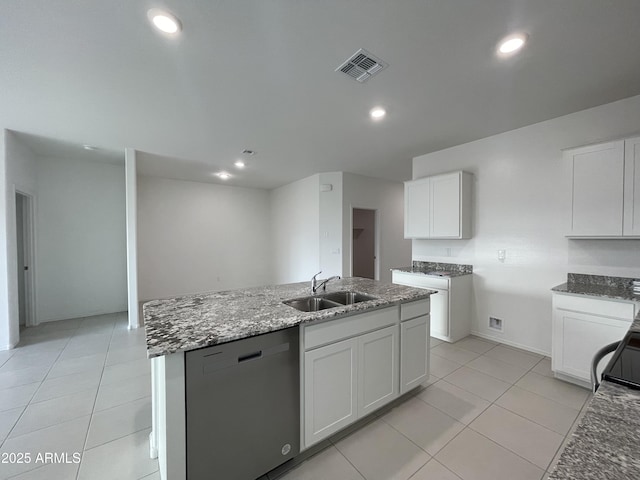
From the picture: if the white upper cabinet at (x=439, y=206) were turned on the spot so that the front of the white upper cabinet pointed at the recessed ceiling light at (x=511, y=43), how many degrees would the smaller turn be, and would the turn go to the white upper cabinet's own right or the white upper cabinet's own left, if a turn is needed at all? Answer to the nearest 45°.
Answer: approximately 45° to the white upper cabinet's own left

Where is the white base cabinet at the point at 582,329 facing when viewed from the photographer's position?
facing the viewer and to the left of the viewer

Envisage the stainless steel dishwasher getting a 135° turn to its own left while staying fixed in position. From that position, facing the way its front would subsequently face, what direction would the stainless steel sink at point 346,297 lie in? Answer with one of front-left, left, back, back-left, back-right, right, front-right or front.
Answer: front-right

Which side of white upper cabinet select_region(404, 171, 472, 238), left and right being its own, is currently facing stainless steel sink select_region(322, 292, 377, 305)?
front

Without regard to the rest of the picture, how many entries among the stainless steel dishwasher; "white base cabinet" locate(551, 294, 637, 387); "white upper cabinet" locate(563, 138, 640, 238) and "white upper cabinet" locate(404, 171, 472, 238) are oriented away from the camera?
0

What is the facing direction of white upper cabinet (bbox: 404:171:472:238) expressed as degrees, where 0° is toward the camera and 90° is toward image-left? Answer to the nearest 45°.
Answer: approximately 45°

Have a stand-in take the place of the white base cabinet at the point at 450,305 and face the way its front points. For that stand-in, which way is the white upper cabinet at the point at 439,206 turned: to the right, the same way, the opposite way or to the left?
the same way

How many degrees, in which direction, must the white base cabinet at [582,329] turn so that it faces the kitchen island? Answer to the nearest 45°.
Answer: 0° — it already faces it

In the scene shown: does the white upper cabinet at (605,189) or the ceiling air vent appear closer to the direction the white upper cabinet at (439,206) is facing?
the ceiling air vent

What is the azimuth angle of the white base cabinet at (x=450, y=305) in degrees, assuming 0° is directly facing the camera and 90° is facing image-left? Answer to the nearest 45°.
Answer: approximately 45°

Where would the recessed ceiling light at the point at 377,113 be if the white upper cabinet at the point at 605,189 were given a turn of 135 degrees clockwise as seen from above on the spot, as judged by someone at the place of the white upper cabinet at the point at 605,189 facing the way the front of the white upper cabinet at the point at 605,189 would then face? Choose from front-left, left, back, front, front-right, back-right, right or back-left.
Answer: back-left

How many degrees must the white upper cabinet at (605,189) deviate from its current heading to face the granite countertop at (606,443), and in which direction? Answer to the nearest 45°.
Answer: approximately 45° to its left

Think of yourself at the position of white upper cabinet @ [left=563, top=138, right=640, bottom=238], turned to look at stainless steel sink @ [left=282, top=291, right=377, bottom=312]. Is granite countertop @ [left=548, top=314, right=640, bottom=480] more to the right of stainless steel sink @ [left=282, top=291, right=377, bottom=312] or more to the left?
left

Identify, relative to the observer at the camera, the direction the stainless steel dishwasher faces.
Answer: facing the viewer and to the right of the viewer
